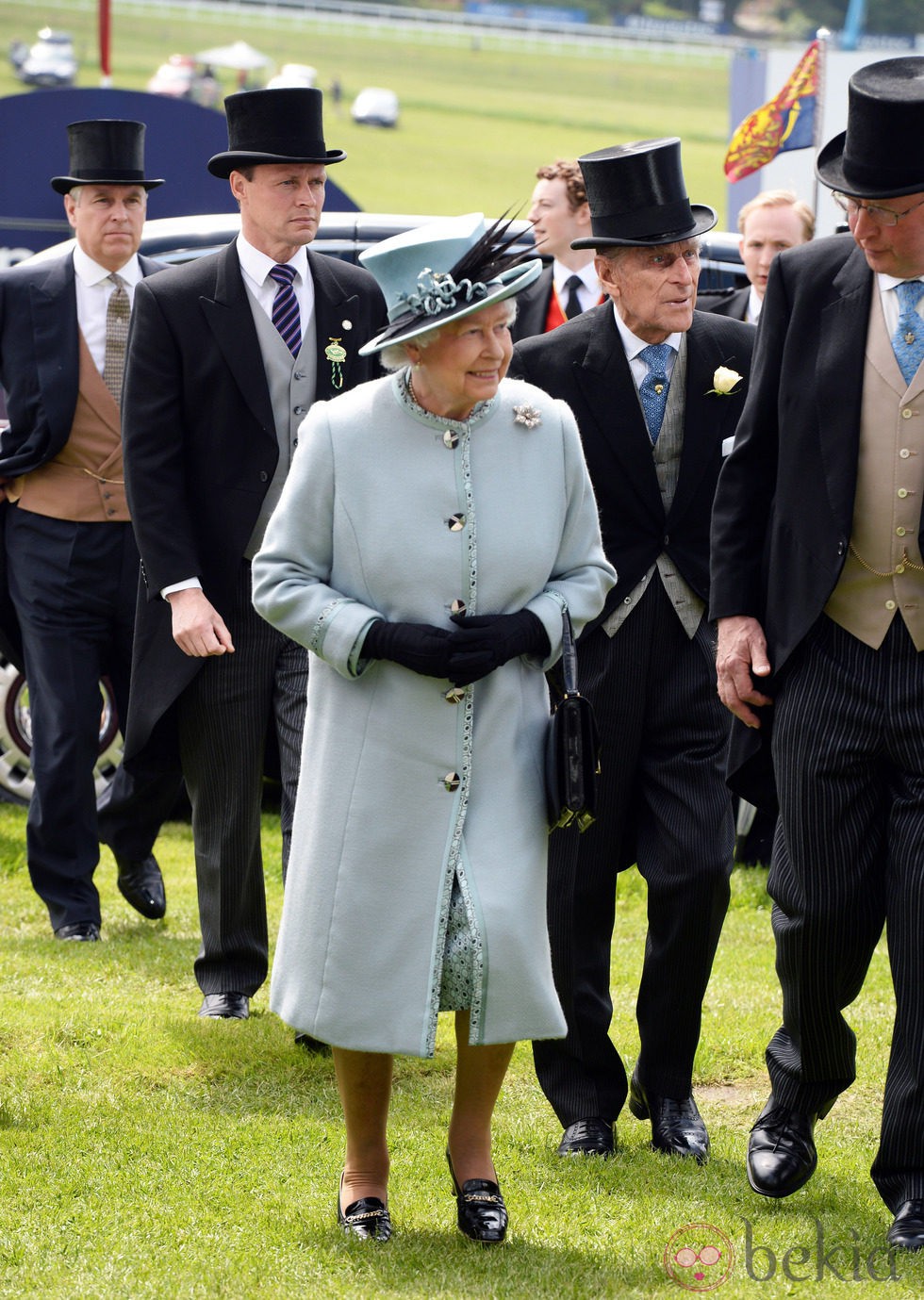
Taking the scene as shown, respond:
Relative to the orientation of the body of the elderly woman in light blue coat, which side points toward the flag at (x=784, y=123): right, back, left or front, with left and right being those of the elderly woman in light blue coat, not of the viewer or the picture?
back

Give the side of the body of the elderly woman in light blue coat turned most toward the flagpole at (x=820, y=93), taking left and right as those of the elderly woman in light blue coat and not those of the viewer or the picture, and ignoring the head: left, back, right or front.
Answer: back

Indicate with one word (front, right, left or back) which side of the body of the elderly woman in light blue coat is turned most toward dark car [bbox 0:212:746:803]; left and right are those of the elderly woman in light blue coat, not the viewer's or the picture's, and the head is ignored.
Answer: back

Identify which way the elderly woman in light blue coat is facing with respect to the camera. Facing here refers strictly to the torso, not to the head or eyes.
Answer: toward the camera

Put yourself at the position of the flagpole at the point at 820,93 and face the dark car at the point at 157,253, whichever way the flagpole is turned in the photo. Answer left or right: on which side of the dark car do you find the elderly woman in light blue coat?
left

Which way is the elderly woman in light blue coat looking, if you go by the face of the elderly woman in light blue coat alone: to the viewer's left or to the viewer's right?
to the viewer's right
